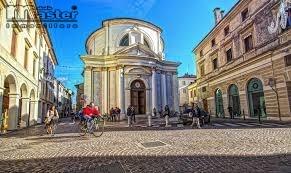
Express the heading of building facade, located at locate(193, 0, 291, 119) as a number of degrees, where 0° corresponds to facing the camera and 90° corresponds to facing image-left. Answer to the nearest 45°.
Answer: approximately 45°

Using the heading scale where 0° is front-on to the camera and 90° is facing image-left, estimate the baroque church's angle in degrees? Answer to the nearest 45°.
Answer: approximately 0°

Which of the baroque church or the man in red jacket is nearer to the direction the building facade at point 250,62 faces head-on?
the man in red jacket

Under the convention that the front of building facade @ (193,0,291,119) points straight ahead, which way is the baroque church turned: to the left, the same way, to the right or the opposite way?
to the left

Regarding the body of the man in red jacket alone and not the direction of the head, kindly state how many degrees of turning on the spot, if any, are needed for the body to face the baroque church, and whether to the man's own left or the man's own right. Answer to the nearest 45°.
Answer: approximately 135° to the man's own left

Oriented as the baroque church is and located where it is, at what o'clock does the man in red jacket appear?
The man in red jacket is roughly at 12 o'clock from the baroque church.

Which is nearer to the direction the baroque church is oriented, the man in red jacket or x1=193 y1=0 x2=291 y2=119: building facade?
the man in red jacket
